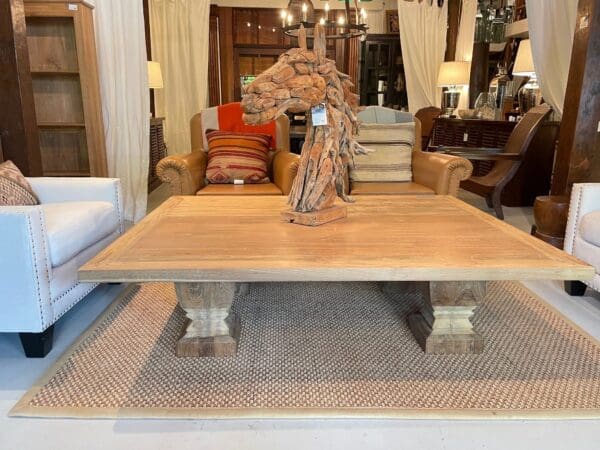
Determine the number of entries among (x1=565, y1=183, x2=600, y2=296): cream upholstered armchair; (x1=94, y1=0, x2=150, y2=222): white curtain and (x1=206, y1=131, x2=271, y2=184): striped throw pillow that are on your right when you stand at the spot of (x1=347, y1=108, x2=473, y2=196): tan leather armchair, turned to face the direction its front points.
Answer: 2

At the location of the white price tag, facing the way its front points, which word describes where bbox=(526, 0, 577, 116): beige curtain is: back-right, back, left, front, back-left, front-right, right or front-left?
back-left

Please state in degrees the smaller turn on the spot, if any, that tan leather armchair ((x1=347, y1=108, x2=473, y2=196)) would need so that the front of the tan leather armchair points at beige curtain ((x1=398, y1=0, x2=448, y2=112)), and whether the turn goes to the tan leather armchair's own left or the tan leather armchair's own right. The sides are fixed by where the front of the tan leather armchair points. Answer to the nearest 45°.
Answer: approximately 180°

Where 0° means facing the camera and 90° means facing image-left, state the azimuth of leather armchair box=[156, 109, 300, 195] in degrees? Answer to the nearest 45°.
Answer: approximately 0°

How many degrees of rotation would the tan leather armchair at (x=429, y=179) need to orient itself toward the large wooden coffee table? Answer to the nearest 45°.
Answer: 0° — it already faces it

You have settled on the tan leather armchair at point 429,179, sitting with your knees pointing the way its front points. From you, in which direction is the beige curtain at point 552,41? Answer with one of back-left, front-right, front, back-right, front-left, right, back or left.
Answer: back-left
